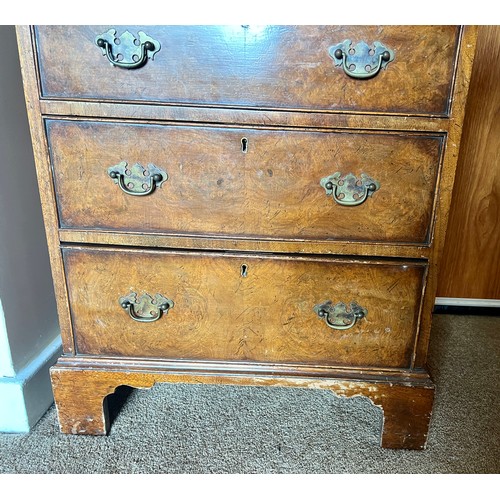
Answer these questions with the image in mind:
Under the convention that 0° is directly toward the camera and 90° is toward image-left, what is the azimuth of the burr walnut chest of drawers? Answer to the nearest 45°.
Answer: approximately 0°

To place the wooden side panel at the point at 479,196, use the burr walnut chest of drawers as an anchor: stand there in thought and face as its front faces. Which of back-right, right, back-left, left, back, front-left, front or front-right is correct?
back-left
